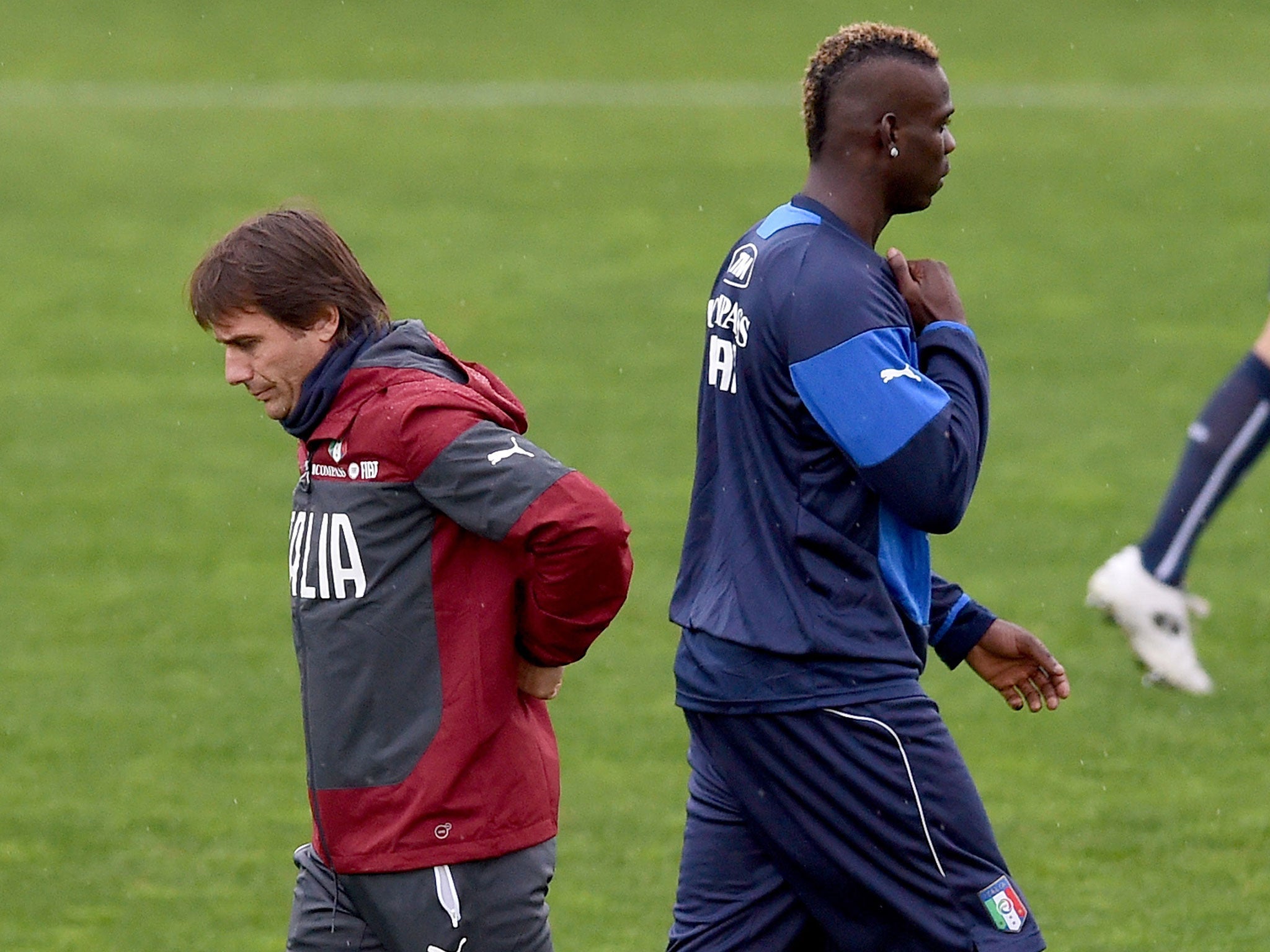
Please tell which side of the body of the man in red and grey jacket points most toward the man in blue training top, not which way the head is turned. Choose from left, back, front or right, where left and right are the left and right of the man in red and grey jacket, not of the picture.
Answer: back

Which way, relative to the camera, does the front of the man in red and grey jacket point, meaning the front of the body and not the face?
to the viewer's left

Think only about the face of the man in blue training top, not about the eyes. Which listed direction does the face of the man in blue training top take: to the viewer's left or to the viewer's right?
to the viewer's right
